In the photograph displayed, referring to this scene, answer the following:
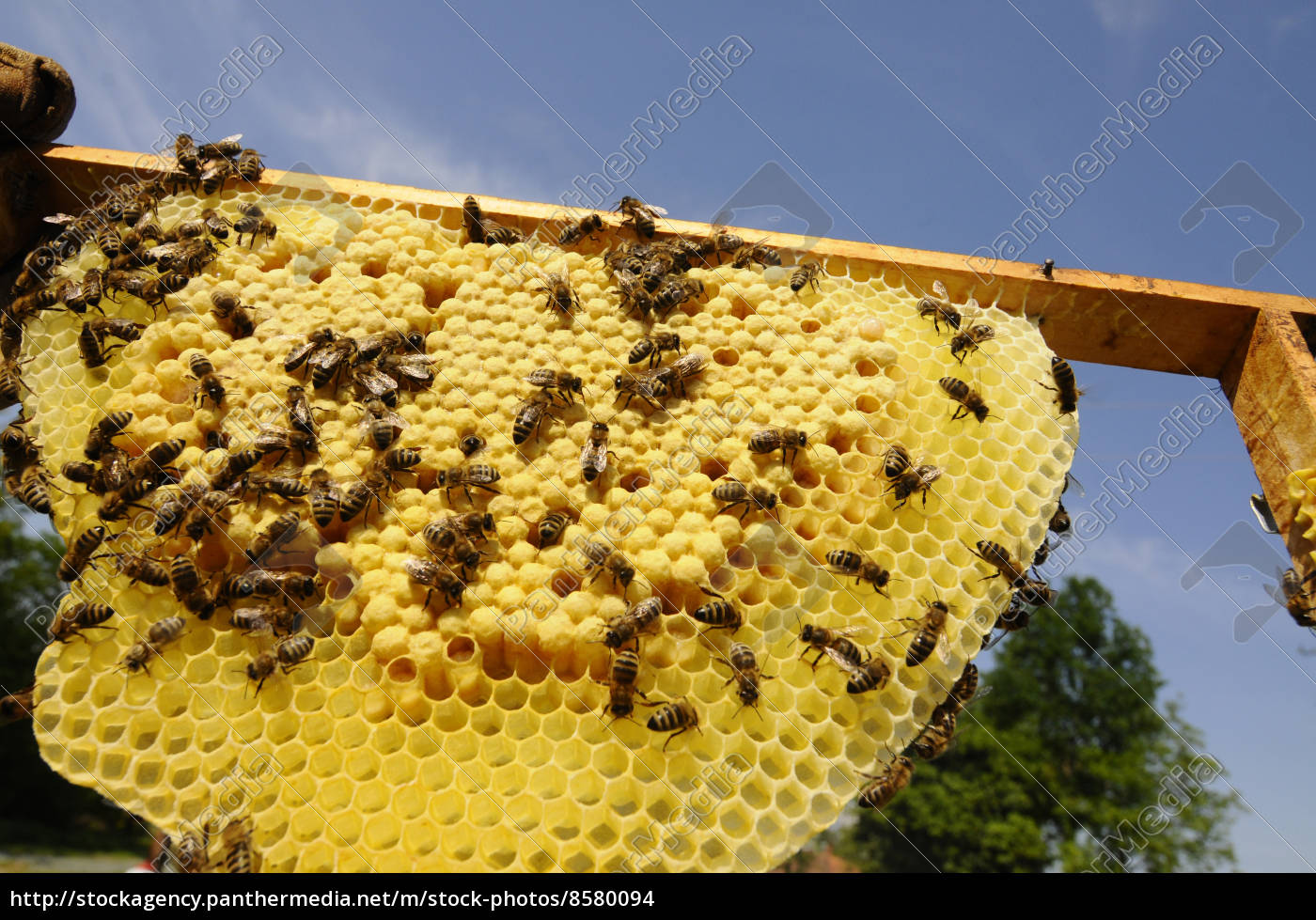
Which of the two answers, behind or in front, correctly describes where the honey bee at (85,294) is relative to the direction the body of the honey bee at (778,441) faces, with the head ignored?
behind

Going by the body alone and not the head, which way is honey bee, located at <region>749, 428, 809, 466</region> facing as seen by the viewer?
to the viewer's right

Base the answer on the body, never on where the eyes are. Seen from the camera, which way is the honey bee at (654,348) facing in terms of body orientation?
to the viewer's right

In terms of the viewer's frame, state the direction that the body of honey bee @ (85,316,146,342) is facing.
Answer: to the viewer's left

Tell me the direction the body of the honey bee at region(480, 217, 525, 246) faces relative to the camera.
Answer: to the viewer's right

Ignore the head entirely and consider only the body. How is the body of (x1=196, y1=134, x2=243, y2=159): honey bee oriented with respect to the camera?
to the viewer's left
